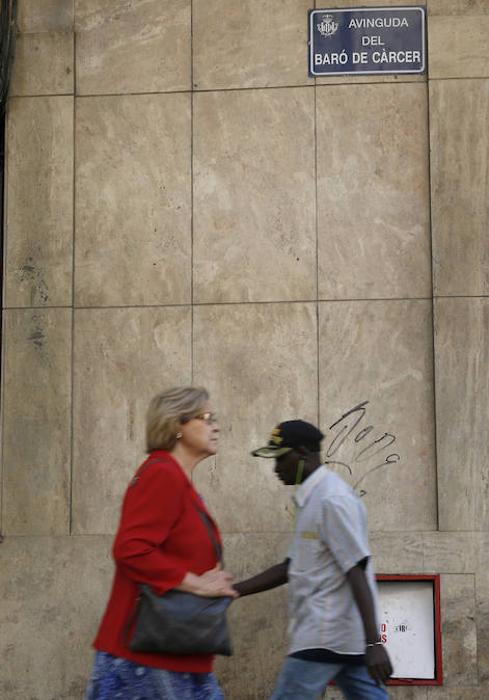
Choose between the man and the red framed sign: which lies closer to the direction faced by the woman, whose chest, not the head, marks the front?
the man

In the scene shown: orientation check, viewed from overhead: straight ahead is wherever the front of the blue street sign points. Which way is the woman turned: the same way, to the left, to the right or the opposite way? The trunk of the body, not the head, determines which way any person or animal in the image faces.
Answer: to the left

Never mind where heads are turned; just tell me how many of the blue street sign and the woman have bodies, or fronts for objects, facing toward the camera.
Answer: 1

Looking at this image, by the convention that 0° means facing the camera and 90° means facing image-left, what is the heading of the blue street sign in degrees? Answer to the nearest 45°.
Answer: approximately 0°

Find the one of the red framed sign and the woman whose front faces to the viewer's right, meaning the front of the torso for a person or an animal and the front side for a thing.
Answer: the woman

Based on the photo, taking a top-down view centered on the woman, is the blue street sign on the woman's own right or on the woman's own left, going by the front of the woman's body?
on the woman's own left

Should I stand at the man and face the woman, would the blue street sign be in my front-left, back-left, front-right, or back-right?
back-right

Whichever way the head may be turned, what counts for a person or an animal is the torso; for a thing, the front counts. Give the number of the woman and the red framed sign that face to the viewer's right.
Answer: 1

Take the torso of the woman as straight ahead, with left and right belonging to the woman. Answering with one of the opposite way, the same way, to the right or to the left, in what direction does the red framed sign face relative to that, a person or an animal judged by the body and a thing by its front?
to the right

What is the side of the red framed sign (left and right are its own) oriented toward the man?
front

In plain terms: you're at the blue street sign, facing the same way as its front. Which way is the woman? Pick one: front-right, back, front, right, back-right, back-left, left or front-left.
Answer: front

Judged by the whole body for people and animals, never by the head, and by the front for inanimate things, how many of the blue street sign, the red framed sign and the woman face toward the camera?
2

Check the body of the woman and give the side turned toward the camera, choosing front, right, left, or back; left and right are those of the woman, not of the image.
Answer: right

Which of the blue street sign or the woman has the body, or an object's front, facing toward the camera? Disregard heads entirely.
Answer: the blue street sign

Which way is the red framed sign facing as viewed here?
toward the camera

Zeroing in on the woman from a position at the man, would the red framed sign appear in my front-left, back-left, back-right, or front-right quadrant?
back-right
